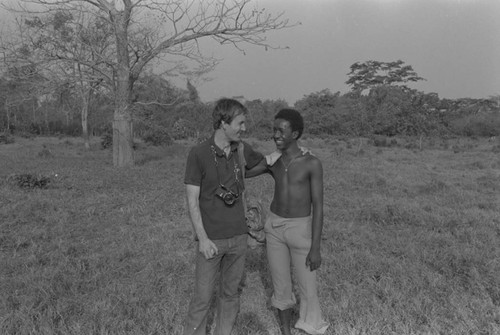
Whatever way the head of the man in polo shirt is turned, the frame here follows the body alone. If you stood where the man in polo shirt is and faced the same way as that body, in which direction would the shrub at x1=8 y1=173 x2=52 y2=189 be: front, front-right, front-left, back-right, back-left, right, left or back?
back

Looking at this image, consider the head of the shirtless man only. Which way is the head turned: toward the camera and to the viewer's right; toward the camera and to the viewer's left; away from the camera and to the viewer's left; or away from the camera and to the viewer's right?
toward the camera and to the viewer's left

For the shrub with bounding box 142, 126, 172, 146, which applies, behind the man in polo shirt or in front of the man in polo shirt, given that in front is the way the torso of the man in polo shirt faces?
behind

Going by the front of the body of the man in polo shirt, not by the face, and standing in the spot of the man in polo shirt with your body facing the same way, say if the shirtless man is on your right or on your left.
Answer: on your left

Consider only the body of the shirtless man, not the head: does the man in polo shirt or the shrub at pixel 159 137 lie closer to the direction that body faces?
the man in polo shirt

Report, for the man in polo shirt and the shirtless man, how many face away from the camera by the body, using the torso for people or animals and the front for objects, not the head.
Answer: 0

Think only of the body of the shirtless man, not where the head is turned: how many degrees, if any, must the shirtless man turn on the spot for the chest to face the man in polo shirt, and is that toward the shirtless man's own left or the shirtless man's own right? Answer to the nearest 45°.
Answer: approximately 45° to the shirtless man's own right

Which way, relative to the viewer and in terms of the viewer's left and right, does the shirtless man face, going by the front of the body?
facing the viewer and to the left of the viewer

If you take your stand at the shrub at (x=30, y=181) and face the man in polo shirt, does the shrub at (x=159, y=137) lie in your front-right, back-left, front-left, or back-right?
back-left

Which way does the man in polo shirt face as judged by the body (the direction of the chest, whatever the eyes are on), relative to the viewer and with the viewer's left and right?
facing the viewer and to the right of the viewer

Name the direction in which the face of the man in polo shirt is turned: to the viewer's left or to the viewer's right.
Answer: to the viewer's right
